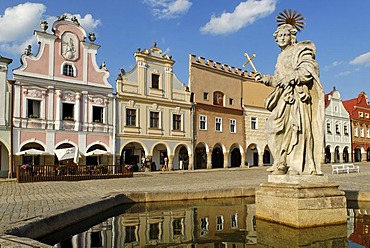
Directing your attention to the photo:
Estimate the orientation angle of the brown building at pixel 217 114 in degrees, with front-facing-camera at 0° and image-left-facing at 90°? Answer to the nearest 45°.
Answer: approximately 315°

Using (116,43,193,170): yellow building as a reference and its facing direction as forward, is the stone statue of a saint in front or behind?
in front

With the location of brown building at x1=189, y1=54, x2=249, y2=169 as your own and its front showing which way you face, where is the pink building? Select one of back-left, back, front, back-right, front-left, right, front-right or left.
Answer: right

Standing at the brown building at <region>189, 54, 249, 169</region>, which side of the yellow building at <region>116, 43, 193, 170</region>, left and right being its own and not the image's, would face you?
left

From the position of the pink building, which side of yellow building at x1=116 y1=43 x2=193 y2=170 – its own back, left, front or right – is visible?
right

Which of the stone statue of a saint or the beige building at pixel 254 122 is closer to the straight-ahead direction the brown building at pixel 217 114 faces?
the stone statue of a saint

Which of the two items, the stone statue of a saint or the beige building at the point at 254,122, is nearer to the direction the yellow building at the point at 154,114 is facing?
the stone statue of a saint

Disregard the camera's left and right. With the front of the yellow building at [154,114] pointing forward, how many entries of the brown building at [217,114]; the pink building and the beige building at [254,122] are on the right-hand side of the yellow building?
1

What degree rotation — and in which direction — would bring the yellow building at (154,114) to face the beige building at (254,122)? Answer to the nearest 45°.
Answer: approximately 90° to its left

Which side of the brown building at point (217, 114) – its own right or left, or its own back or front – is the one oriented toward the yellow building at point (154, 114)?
right

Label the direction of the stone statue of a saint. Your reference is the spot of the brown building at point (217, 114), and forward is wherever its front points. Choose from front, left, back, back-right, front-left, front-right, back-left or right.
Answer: front-right

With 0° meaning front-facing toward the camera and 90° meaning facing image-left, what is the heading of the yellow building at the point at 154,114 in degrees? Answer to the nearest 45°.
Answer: approximately 315°

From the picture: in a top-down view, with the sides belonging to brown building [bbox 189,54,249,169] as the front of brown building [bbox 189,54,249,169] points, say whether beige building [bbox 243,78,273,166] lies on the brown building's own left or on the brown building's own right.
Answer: on the brown building's own left
